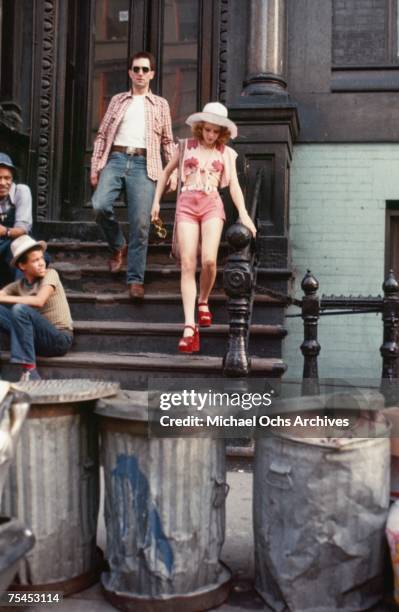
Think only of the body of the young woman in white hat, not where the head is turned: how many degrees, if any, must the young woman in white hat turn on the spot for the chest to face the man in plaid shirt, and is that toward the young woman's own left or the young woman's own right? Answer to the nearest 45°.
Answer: approximately 135° to the young woman's own right

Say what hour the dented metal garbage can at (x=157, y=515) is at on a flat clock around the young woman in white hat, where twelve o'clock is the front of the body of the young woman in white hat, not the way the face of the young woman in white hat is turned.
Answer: The dented metal garbage can is roughly at 12 o'clock from the young woman in white hat.

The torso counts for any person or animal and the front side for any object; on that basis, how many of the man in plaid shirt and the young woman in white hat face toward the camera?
2

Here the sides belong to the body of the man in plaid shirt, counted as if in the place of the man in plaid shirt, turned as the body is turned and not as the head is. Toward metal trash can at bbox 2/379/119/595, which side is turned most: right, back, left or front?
front

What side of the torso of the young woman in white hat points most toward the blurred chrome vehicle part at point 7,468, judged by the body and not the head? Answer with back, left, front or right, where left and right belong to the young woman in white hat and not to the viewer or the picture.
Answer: front

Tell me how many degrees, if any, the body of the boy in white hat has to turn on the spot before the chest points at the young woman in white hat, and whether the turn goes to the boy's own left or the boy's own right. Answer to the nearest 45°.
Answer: approximately 135° to the boy's own left

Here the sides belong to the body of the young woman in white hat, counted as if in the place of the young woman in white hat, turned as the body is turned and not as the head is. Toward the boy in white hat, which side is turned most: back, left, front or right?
right

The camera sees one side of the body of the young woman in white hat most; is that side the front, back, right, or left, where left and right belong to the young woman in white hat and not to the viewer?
front

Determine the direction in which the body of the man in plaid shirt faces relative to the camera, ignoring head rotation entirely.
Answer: toward the camera

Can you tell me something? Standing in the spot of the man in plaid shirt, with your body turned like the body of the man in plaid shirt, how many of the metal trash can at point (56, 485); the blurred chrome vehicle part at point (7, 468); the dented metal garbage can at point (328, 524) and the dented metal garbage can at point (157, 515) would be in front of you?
4

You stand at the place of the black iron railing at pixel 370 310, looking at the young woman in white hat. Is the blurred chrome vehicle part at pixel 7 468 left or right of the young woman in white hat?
left
